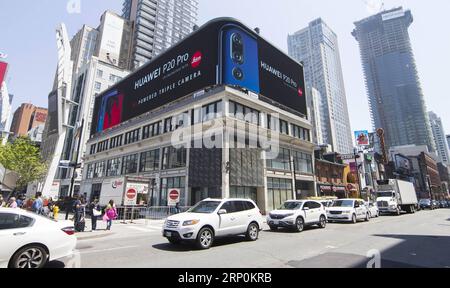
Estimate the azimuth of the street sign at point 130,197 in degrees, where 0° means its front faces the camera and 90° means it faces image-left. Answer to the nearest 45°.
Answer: approximately 0°

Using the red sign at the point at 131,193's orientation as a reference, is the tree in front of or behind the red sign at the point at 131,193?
behind

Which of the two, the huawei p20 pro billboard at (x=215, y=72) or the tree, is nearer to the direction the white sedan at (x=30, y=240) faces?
the tree

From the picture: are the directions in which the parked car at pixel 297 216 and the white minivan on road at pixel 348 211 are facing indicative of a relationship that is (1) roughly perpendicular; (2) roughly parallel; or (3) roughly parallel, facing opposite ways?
roughly parallel

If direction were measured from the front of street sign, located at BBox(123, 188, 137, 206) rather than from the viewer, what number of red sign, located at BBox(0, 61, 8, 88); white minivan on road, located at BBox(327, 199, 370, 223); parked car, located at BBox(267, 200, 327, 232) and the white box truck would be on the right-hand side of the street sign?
1

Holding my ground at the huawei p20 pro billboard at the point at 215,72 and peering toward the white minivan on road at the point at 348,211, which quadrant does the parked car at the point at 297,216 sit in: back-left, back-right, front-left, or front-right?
front-right

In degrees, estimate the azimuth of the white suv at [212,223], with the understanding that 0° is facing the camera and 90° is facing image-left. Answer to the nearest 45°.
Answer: approximately 45°

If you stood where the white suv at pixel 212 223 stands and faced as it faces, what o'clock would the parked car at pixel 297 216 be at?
The parked car is roughly at 6 o'clock from the white suv.

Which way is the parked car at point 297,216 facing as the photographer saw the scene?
facing the viewer and to the left of the viewer

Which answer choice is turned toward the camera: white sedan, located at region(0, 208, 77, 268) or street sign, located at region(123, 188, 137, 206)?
the street sign

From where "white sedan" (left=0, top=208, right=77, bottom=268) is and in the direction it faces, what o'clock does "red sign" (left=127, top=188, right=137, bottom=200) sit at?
The red sign is roughly at 4 o'clock from the white sedan.

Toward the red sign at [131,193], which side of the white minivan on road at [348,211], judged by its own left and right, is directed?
front

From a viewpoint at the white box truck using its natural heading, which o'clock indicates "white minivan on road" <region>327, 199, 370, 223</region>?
The white minivan on road is roughly at 11 o'clock from the white box truck.

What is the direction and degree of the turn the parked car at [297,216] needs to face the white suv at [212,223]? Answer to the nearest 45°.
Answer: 0° — it already faces it

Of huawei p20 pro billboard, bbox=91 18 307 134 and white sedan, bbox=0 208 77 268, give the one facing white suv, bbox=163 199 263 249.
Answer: the huawei p20 pro billboard
